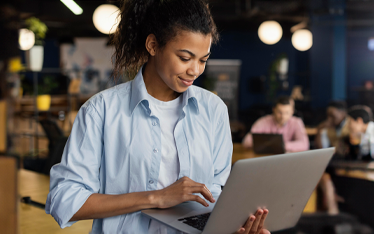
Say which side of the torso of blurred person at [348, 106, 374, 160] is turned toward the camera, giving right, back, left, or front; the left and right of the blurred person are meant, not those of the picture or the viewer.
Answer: left

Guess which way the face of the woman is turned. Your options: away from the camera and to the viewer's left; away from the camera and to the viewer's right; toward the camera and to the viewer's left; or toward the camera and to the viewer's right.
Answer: toward the camera and to the viewer's right

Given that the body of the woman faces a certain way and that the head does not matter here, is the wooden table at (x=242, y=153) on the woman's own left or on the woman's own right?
on the woman's own left

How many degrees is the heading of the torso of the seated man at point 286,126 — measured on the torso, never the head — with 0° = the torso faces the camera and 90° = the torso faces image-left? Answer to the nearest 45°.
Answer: approximately 0°

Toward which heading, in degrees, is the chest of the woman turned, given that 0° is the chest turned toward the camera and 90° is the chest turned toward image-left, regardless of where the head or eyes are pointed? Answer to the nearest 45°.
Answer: approximately 315°

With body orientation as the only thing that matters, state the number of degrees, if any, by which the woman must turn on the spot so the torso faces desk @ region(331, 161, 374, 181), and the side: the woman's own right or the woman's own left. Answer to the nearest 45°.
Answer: approximately 90° to the woman's own left

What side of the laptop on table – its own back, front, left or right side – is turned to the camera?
back
